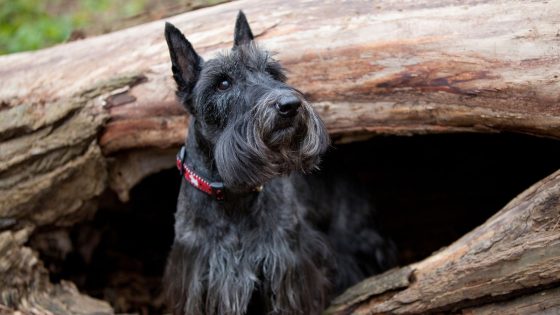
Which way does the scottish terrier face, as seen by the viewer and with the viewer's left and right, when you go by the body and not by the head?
facing the viewer and to the left of the viewer
